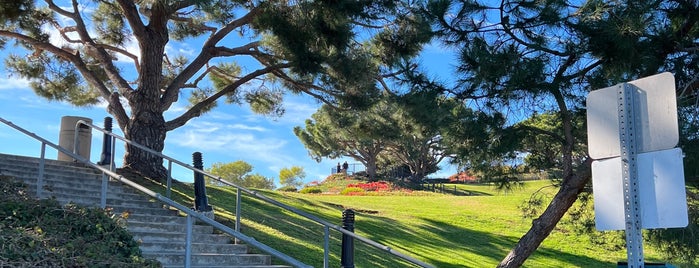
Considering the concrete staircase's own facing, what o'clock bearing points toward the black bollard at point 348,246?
The black bollard is roughly at 12 o'clock from the concrete staircase.

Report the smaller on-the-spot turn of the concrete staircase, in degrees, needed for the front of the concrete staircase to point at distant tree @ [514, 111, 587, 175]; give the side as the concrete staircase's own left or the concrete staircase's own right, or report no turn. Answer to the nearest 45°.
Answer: approximately 45° to the concrete staircase's own left

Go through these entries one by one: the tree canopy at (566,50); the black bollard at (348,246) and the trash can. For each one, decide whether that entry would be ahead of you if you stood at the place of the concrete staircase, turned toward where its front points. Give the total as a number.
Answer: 2

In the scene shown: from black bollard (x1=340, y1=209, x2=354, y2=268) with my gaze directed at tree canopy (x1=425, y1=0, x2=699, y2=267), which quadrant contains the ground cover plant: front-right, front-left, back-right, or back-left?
back-right

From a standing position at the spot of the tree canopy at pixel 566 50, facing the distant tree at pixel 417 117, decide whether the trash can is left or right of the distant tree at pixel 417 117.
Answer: left

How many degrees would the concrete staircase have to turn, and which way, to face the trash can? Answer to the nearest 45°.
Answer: approximately 135° to its left

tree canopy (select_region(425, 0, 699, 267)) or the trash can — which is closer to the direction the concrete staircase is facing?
the tree canopy

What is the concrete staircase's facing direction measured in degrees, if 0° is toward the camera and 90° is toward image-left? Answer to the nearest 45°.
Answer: approximately 315°

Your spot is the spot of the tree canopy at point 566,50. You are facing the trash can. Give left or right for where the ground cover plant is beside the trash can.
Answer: left

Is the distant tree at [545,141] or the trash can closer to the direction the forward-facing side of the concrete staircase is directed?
the distant tree
